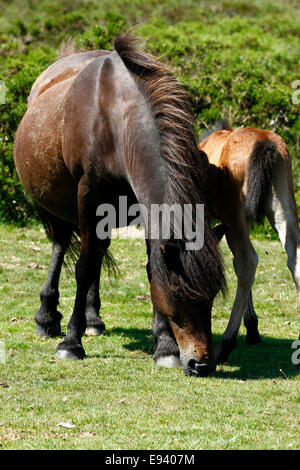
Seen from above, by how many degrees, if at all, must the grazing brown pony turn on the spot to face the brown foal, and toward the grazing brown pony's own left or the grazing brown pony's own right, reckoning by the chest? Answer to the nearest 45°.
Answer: approximately 45° to the grazing brown pony's own left

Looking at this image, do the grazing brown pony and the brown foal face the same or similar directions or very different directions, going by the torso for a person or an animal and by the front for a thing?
very different directions

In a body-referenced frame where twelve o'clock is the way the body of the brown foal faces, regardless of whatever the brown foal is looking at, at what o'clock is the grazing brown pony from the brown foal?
The grazing brown pony is roughly at 10 o'clock from the brown foal.
